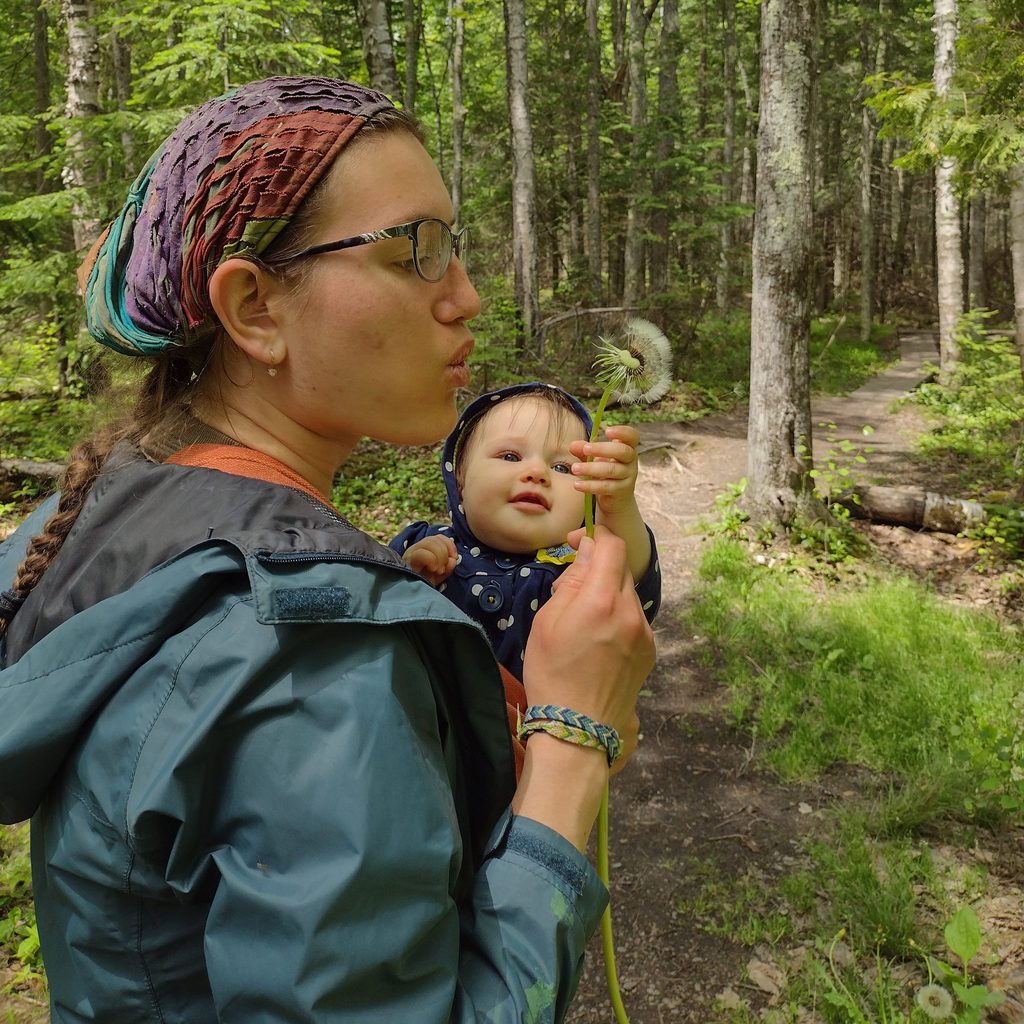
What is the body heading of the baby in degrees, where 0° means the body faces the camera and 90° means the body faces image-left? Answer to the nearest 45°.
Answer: approximately 0°

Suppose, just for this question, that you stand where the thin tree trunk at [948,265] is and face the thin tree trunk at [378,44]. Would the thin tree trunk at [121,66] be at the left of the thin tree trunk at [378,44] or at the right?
right

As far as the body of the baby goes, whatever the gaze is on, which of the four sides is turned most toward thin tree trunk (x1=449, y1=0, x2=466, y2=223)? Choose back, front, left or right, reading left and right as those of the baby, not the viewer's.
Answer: back

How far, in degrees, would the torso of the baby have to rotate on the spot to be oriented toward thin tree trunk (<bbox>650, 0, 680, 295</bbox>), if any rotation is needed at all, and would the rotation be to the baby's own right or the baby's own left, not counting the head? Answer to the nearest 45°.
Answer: approximately 180°

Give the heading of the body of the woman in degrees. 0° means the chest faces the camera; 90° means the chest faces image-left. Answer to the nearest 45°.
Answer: approximately 270°

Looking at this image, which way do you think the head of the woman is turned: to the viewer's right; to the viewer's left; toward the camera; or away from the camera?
to the viewer's right

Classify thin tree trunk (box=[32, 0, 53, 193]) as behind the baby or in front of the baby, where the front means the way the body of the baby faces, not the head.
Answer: behind

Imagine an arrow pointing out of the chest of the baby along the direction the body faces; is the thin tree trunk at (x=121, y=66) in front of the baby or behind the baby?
behind
